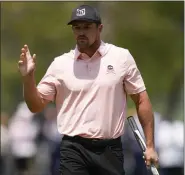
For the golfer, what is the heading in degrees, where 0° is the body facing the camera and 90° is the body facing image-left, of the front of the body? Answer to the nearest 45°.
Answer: approximately 0°
